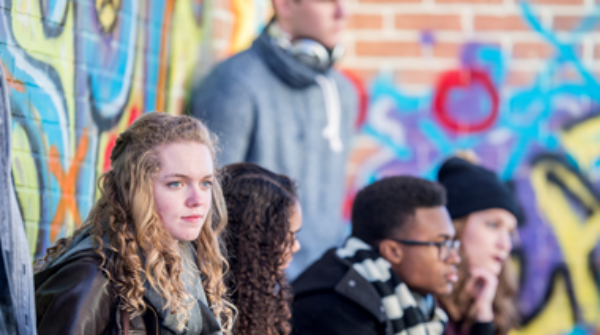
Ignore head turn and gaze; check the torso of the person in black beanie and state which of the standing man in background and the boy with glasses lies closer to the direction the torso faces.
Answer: the boy with glasses

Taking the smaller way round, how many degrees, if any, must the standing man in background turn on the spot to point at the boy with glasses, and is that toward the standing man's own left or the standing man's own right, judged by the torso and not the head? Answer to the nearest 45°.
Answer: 0° — they already face them

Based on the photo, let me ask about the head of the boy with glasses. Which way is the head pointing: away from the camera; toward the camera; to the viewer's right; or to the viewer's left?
to the viewer's right

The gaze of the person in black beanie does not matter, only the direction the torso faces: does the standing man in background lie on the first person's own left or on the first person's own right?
on the first person's own right

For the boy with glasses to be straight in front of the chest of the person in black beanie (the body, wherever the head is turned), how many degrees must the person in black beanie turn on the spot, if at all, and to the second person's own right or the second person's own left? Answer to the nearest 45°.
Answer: approximately 90° to the second person's own right

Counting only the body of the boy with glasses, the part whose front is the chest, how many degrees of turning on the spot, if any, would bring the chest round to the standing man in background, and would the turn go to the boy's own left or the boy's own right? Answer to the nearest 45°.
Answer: approximately 135° to the boy's own left

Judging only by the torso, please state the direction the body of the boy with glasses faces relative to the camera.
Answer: to the viewer's right
